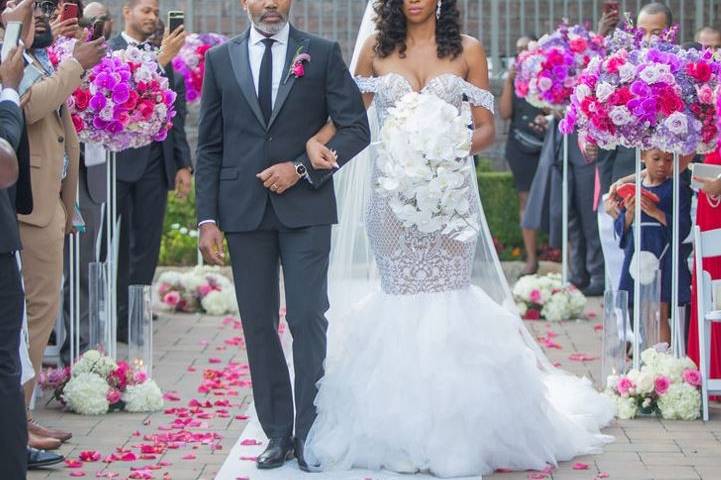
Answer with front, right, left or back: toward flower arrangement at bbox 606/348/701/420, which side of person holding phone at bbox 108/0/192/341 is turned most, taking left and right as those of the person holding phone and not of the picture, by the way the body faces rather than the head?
front

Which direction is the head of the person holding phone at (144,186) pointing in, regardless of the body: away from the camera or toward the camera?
toward the camera

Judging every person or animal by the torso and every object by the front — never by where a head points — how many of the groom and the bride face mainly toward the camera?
2

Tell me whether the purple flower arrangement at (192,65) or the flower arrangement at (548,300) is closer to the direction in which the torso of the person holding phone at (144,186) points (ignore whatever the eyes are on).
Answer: the flower arrangement

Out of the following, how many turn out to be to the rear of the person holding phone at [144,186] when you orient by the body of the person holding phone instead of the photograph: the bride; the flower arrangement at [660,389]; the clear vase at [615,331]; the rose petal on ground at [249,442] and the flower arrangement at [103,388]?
0

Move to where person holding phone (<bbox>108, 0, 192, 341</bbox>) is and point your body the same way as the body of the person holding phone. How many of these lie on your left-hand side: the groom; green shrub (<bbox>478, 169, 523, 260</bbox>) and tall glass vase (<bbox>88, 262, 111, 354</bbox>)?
1

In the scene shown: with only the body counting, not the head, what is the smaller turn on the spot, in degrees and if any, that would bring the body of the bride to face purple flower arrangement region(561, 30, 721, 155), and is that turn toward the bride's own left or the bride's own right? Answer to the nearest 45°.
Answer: approximately 135° to the bride's own left

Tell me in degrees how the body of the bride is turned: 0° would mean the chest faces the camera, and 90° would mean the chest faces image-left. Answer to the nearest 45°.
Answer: approximately 0°

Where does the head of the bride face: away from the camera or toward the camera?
toward the camera

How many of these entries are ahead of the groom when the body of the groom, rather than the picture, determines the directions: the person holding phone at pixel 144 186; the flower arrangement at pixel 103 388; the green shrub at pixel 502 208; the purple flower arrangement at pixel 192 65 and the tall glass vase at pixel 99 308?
0

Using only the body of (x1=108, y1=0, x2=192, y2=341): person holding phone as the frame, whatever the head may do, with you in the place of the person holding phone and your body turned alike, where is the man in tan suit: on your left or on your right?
on your right

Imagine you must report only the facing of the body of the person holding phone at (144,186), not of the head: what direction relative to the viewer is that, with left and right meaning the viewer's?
facing the viewer and to the right of the viewer

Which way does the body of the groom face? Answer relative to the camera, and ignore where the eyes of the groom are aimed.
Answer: toward the camera

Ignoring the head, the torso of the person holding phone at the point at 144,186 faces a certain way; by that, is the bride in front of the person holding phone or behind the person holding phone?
in front

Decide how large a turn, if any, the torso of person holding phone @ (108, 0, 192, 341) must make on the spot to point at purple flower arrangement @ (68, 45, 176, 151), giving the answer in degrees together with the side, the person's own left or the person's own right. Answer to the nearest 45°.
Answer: approximately 45° to the person's own right

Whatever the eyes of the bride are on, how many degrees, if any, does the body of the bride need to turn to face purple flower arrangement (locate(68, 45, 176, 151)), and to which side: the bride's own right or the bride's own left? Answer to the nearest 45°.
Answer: approximately 135° to the bride's own right

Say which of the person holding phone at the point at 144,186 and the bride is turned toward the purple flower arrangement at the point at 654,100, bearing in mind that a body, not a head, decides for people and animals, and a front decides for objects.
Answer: the person holding phone

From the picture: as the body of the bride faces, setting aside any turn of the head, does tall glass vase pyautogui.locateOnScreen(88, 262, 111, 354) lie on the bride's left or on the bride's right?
on the bride's right

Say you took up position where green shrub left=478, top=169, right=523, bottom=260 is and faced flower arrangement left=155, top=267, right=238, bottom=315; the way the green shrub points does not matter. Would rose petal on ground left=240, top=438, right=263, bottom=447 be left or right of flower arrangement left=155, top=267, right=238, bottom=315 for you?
left

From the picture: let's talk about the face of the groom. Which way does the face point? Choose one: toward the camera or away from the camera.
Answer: toward the camera
